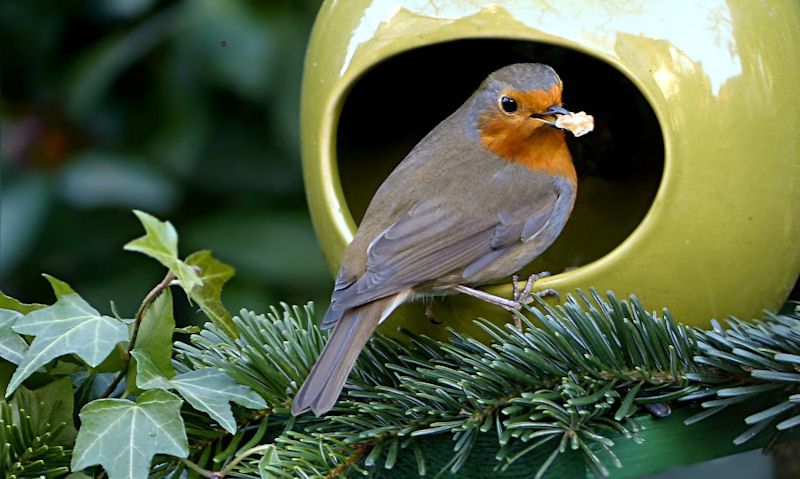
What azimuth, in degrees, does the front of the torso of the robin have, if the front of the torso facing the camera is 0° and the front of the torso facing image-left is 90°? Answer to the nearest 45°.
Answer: approximately 270°

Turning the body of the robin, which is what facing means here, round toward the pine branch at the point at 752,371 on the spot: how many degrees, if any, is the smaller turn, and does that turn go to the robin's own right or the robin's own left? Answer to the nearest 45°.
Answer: approximately 45° to the robin's own right
